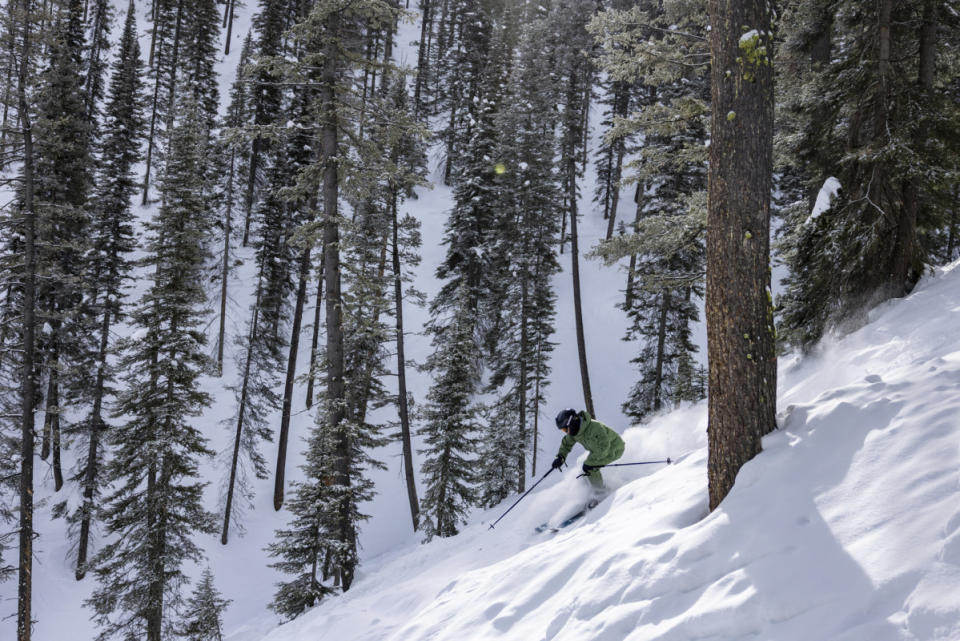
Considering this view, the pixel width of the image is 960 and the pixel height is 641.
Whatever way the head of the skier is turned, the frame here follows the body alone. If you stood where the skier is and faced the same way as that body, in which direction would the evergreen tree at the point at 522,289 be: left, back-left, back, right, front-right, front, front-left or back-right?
right

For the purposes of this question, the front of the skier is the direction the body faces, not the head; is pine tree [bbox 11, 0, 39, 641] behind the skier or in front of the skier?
in front

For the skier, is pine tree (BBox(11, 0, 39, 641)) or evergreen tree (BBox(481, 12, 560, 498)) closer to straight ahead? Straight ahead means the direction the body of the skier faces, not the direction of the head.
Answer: the pine tree

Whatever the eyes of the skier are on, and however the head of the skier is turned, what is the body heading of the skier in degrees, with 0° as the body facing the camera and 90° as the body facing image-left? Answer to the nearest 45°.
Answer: approximately 90°

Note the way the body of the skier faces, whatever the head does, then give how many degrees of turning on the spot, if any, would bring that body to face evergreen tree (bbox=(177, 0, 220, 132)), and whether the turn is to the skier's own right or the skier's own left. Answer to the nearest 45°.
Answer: approximately 45° to the skier's own right

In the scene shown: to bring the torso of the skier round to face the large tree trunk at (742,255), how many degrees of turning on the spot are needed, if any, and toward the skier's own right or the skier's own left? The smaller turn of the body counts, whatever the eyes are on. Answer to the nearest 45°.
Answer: approximately 90° to the skier's own left

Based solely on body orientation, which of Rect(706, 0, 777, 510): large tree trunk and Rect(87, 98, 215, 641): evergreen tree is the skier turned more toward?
the evergreen tree
